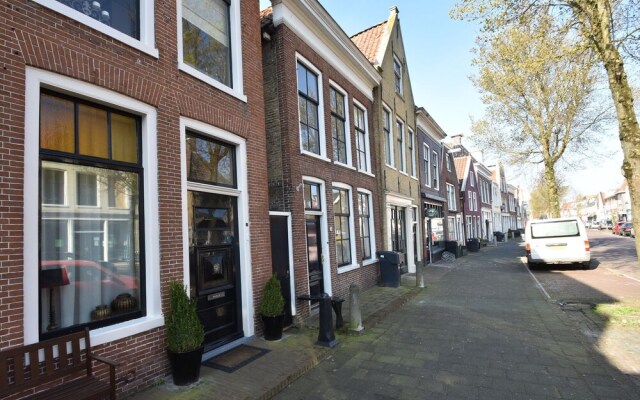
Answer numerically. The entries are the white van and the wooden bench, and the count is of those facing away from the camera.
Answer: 1

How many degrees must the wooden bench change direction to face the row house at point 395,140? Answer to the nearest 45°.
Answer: approximately 90° to its left

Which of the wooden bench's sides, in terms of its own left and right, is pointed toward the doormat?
left

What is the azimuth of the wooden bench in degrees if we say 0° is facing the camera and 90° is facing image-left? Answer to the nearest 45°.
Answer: approximately 315°

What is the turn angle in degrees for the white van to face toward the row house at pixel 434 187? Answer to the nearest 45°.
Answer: approximately 45° to its left

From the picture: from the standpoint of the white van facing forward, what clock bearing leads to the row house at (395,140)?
The row house is roughly at 8 o'clock from the white van.

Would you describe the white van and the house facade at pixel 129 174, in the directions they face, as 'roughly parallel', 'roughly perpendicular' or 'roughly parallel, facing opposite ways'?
roughly perpendicular

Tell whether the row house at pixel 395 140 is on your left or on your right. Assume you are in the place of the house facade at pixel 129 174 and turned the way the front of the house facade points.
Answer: on your left

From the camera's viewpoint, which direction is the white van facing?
away from the camera

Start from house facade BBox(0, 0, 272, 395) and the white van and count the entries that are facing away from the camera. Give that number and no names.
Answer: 1

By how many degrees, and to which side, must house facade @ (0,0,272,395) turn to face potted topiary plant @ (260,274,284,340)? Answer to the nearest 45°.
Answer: approximately 90° to its left

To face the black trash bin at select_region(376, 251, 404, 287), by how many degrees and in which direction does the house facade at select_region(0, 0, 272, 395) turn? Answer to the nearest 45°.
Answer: approximately 90° to its left

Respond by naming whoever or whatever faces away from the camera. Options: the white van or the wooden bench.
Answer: the white van
